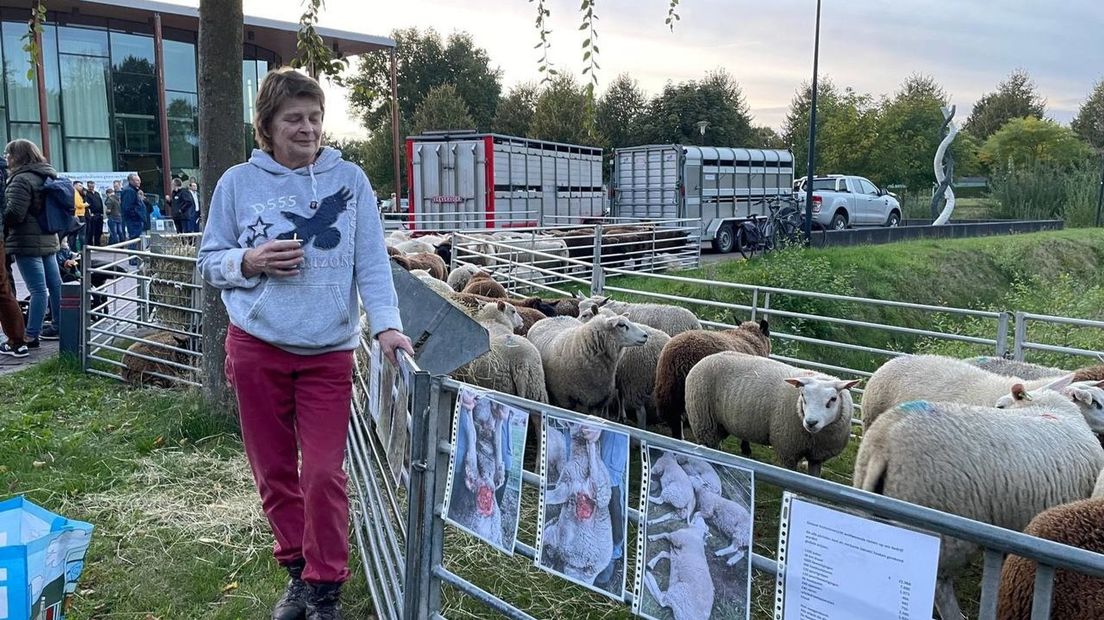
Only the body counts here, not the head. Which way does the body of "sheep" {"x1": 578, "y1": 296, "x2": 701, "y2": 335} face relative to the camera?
to the viewer's left

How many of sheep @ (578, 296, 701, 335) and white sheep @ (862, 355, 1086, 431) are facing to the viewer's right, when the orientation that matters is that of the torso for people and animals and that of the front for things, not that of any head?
1

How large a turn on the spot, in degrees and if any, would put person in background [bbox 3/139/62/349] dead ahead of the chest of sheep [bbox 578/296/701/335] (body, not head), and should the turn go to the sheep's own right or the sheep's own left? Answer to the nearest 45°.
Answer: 0° — it already faces them

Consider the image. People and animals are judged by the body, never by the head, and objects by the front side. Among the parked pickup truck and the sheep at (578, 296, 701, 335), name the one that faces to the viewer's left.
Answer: the sheep

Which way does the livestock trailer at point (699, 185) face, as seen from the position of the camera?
facing away from the viewer and to the right of the viewer

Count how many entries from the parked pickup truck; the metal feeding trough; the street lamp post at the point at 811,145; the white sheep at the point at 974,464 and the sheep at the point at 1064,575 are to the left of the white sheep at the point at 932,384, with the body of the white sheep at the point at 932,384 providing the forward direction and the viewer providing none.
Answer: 2

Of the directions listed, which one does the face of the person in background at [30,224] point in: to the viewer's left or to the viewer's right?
to the viewer's left

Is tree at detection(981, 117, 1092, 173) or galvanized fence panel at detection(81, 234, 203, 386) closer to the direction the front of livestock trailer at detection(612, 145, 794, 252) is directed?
the tree

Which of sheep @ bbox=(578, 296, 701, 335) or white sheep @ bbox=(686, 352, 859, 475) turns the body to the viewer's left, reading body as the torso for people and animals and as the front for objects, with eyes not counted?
the sheep

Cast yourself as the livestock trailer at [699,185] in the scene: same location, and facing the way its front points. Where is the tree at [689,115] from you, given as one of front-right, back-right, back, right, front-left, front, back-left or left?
front-left

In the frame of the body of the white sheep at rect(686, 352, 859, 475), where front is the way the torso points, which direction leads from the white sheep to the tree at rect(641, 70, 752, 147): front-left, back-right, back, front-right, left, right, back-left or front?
back-left

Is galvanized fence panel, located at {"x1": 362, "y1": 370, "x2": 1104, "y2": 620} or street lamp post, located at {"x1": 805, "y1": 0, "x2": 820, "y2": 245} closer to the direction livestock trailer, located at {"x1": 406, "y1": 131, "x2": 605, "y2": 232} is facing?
the street lamp post

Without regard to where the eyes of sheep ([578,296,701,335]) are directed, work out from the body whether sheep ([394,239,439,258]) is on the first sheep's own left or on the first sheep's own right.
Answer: on the first sheep's own right

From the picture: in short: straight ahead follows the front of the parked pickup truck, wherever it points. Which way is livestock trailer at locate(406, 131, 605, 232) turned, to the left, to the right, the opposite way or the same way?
the same way

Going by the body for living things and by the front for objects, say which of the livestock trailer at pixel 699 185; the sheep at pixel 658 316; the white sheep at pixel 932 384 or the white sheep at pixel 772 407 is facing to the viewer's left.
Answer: the sheep

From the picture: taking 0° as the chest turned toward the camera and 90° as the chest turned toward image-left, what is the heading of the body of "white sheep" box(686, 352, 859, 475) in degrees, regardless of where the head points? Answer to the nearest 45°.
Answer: approximately 315°

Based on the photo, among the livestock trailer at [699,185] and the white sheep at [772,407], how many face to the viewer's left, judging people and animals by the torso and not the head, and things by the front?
0

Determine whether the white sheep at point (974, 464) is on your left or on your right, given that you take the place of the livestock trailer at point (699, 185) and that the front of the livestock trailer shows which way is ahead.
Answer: on your right

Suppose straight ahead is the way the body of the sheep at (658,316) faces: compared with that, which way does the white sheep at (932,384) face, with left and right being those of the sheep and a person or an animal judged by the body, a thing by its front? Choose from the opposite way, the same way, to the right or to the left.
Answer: the opposite way

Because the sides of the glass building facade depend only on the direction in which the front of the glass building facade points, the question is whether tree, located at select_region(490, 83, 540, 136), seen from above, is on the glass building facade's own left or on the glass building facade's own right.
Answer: on the glass building facade's own left

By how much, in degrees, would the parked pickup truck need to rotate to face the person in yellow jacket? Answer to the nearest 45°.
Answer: approximately 180°
